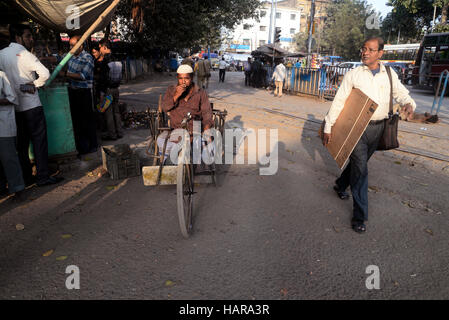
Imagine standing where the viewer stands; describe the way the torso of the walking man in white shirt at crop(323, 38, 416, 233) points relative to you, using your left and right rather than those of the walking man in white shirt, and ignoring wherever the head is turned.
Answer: facing the viewer and to the left of the viewer

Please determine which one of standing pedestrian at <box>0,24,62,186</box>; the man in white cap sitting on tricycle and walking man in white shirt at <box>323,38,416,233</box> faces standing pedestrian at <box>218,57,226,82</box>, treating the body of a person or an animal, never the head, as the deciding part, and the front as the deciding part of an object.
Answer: standing pedestrian at <box>0,24,62,186</box>

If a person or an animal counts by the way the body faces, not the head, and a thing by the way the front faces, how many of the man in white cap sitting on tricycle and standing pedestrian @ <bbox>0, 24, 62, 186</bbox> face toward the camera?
1

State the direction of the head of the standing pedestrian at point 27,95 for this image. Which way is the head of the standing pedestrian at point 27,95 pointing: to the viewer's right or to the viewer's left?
to the viewer's right

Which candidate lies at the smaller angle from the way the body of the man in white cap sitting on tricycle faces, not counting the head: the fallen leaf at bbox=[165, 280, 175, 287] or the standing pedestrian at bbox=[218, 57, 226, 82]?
the fallen leaf

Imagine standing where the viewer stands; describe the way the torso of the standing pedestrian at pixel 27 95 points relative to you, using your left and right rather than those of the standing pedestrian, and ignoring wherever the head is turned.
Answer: facing away from the viewer and to the right of the viewer

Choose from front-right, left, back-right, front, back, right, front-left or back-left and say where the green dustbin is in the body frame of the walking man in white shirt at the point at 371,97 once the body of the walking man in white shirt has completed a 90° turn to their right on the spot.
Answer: front-left

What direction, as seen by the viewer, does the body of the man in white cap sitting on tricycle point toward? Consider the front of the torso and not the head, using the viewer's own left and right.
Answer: facing the viewer

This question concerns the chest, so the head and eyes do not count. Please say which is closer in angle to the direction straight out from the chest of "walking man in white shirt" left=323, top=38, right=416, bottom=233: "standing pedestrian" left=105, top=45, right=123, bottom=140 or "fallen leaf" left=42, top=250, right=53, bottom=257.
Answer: the fallen leaf

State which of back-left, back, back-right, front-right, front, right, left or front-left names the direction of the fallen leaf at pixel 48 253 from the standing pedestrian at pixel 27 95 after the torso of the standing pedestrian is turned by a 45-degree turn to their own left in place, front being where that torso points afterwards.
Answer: back

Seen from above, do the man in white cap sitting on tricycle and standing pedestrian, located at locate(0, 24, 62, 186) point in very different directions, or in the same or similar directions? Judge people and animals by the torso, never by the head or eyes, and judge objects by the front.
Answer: very different directions

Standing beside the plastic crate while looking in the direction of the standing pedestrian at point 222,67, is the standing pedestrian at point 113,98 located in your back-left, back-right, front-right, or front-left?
front-left

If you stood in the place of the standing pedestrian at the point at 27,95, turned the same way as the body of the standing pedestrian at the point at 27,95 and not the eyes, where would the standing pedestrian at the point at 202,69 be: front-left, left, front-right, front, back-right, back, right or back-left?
front

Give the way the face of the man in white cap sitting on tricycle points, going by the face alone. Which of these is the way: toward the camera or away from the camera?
toward the camera

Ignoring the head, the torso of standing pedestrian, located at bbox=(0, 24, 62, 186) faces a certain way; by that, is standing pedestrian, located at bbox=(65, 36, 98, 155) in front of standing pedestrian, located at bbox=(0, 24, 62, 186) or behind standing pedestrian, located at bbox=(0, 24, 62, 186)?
in front

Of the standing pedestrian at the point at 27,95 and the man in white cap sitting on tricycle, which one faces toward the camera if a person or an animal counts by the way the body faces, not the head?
the man in white cap sitting on tricycle
